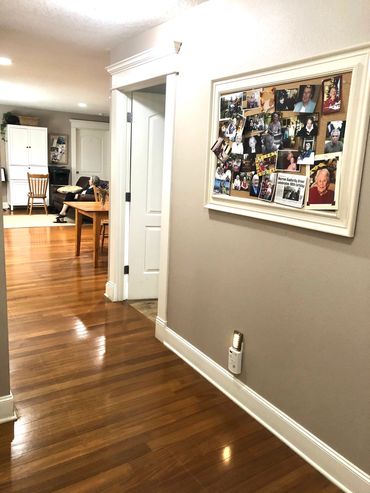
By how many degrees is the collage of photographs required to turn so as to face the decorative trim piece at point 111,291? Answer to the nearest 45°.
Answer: approximately 90° to its right

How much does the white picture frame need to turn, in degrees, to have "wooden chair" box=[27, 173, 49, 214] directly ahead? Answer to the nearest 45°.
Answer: approximately 90° to its right

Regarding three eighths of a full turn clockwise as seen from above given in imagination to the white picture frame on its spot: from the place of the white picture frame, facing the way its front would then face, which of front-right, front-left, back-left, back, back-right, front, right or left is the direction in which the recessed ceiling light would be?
front-left

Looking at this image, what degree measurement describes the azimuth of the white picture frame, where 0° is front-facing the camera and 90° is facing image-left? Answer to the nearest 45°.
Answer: approximately 45°

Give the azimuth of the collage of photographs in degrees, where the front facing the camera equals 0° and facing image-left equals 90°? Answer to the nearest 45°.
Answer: approximately 45°

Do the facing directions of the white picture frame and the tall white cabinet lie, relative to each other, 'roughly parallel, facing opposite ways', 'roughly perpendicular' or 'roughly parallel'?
roughly perpendicular

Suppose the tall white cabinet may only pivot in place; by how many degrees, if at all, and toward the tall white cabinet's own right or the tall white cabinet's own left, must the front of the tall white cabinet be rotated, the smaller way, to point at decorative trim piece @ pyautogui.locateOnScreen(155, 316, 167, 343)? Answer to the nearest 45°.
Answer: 0° — it already faces it

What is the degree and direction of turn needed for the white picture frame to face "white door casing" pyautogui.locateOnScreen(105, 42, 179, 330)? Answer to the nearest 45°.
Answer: approximately 90° to its right

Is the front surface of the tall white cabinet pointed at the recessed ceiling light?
yes
